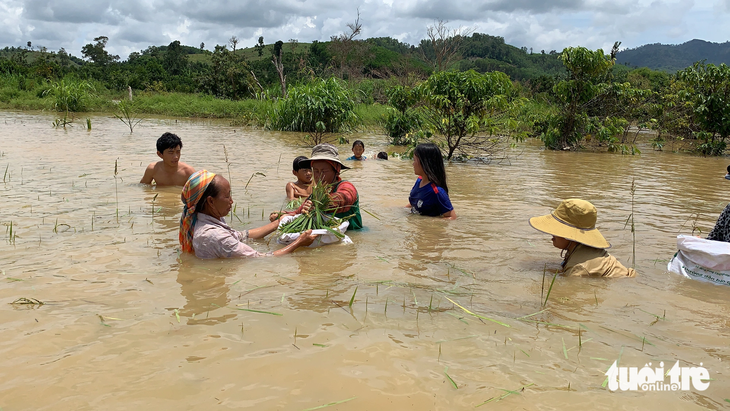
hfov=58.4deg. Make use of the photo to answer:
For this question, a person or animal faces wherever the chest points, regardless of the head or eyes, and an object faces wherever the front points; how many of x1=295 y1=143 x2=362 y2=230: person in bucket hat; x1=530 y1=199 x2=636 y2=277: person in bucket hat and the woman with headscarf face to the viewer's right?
1

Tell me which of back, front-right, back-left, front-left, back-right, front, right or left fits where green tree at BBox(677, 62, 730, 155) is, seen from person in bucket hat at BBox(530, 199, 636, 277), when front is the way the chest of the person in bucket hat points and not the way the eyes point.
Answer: right

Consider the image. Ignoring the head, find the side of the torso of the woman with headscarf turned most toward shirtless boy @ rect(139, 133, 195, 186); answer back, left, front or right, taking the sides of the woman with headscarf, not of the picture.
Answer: left

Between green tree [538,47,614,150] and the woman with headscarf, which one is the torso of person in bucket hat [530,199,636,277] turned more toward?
the woman with headscarf

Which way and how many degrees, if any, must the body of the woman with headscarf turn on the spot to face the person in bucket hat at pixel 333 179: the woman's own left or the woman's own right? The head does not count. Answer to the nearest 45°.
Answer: approximately 45° to the woman's own left

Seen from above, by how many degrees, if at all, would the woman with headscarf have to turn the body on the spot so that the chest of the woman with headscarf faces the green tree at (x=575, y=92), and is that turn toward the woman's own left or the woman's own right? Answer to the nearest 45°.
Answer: approximately 45° to the woman's own left

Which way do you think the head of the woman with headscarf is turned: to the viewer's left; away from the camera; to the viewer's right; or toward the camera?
to the viewer's right

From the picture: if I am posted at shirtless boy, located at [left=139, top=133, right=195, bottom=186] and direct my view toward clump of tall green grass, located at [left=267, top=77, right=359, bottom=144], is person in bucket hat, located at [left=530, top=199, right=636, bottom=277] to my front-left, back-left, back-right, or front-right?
back-right

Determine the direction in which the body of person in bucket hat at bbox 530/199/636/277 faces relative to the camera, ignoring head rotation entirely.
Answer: to the viewer's left

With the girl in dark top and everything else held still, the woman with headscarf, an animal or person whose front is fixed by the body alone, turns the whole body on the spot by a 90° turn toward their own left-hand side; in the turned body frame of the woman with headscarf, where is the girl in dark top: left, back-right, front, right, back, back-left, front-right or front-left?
front-right

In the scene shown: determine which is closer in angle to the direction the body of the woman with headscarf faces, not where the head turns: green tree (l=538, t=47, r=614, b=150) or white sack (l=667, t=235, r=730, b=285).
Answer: the white sack

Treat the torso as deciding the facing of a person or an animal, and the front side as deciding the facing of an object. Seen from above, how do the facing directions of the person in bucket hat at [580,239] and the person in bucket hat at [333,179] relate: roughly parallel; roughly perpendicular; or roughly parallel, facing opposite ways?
roughly perpendicular

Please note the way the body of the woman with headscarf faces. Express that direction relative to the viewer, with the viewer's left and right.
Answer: facing to the right of the viewer
